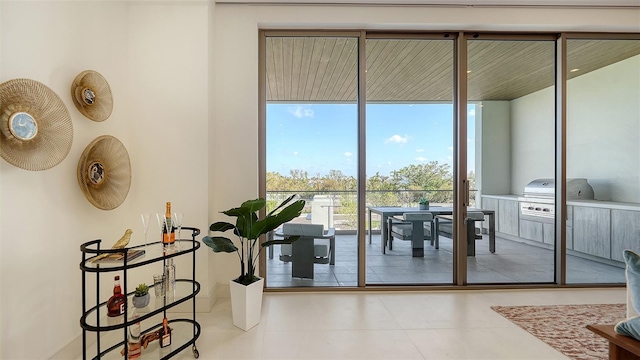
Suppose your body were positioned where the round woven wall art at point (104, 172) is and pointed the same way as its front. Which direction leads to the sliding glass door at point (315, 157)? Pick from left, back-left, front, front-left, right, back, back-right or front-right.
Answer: front-left

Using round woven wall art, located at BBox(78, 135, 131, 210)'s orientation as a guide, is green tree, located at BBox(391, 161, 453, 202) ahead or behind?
ahead

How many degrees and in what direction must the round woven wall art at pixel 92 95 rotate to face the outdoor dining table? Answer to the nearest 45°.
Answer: approximately 45° to its left

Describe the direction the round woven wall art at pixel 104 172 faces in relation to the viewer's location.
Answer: facing the viewer and to the right of the viewer

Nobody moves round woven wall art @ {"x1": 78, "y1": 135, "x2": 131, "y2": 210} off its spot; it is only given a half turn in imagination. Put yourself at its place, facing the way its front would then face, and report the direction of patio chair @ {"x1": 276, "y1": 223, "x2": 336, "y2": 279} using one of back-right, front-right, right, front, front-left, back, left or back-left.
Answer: back-right

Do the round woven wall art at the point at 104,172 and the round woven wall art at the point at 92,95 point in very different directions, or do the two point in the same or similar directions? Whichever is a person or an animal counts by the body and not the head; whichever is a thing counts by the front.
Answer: same or similar directions

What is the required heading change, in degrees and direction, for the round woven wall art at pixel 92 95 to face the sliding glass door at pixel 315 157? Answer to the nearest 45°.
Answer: approximately 45° to its left

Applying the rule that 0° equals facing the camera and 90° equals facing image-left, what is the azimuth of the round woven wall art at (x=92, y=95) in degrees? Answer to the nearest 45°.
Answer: approximately 315°

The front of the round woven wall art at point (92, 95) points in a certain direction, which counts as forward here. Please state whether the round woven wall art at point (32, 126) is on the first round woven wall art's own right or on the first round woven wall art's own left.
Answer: on the first round woven wall art's own right

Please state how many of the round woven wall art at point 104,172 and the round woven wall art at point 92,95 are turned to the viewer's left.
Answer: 0
